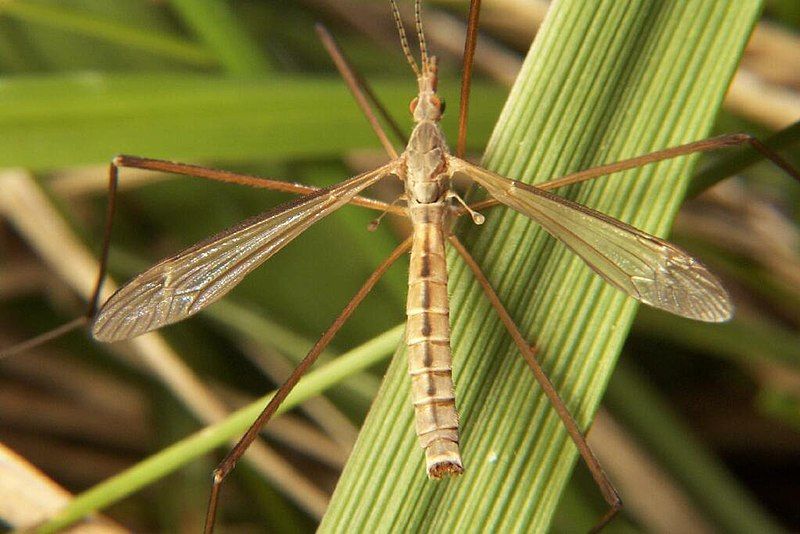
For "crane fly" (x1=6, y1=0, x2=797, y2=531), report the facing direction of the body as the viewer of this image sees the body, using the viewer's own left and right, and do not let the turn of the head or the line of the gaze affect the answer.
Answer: facing away from the viewer

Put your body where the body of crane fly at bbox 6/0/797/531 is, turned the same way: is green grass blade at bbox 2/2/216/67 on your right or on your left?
on your left

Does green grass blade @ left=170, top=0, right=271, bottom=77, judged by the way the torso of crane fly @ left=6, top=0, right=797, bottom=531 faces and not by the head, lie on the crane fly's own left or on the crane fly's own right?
on the crane fly's own left

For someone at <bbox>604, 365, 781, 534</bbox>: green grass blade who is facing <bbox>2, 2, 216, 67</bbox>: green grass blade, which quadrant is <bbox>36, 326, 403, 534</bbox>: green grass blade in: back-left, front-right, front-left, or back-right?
front-left
